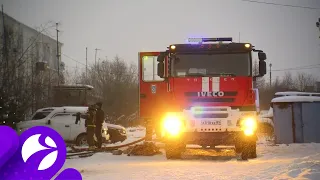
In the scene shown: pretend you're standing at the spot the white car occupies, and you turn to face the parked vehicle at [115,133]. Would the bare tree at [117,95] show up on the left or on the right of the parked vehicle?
left

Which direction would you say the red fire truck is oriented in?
toward the camera

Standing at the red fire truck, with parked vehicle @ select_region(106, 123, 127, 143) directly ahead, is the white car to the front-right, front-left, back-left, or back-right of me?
front-left

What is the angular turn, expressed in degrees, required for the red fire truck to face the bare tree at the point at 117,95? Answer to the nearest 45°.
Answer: approximately 180°

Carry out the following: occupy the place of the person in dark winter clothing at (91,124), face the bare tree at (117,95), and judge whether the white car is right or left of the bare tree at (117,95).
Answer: left

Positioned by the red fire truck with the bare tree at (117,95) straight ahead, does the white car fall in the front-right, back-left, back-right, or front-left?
front-left
